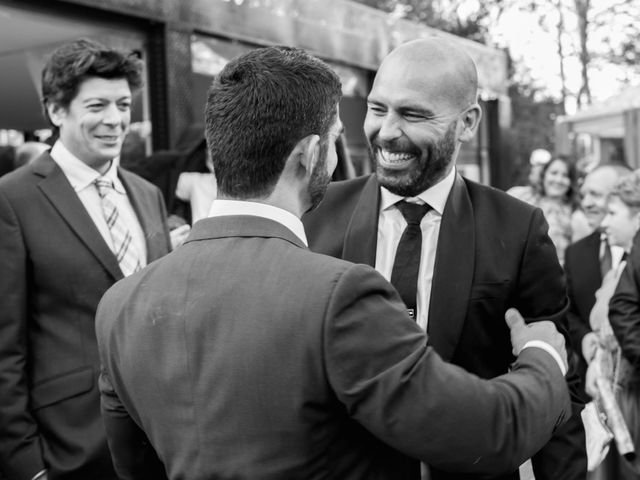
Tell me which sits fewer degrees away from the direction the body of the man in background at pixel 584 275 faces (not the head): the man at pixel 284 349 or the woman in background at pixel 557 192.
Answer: the man

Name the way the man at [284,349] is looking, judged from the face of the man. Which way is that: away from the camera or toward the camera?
away from the camera

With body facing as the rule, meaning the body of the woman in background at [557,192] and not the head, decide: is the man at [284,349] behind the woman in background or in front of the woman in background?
in front

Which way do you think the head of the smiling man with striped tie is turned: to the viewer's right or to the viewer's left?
to the viewer's right

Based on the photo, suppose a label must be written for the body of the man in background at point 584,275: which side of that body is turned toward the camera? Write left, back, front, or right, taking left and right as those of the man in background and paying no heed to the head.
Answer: front

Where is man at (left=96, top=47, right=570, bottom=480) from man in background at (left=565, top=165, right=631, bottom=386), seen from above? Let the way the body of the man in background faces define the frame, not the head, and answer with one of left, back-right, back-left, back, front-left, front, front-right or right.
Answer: front

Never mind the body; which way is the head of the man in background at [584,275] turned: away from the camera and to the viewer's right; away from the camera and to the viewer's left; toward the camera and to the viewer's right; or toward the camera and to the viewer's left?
toward the camera and to the viewer's left

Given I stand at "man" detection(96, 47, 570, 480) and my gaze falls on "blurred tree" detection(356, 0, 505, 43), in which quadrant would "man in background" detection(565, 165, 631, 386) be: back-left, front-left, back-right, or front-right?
front-right

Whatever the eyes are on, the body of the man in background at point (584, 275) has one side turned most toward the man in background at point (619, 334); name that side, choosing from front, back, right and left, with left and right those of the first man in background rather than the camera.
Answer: front

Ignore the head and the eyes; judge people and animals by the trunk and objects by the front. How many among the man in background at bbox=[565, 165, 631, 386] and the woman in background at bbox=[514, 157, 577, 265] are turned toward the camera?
2

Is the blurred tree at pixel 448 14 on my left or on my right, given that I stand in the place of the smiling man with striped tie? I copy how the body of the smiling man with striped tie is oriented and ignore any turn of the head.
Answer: on my left

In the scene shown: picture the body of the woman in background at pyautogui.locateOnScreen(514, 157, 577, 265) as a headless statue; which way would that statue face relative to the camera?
toward the camera

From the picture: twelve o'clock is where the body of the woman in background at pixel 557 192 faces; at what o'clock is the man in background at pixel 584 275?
The man in background is roughly at 12 o'clock from the woman in background.

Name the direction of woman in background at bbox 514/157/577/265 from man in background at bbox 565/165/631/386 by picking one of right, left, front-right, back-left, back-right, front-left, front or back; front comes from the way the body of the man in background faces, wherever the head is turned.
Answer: back

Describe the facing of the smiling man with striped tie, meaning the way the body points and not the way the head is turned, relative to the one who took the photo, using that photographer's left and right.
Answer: facing the viewer and to the right of the viewer

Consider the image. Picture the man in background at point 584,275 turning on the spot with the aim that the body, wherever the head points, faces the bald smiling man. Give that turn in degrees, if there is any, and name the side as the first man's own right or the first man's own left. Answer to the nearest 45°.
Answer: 0° — they already face them
